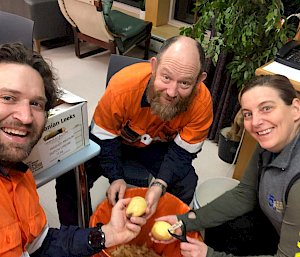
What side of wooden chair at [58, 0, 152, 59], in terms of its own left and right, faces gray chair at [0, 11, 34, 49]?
back

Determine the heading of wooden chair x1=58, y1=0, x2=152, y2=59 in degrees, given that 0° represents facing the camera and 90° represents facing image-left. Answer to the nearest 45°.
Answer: approximately 225°

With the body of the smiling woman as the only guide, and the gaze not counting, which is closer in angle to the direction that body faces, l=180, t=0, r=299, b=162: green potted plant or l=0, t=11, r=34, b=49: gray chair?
the gray chair

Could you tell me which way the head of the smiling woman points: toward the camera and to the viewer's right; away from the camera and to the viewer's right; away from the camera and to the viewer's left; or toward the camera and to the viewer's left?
toward the camera and to the viewer's left

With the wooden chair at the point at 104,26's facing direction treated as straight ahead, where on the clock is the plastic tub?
The plastic tub is roughly at 4 o'clock from the wooden chair.

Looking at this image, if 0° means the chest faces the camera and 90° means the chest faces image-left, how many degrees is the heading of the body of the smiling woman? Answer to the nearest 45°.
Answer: approximately 45°

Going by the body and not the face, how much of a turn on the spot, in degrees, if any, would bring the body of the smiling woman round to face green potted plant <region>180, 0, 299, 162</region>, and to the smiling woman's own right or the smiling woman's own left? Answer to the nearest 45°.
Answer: approximately 135° to the smiling woman's own right

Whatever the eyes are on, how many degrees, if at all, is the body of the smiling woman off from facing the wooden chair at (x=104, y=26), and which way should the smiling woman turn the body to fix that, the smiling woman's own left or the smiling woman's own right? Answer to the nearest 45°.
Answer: approximately 90° to the smiling woman's own right

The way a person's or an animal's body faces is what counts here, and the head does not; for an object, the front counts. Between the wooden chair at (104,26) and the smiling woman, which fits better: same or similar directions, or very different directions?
very different directions
